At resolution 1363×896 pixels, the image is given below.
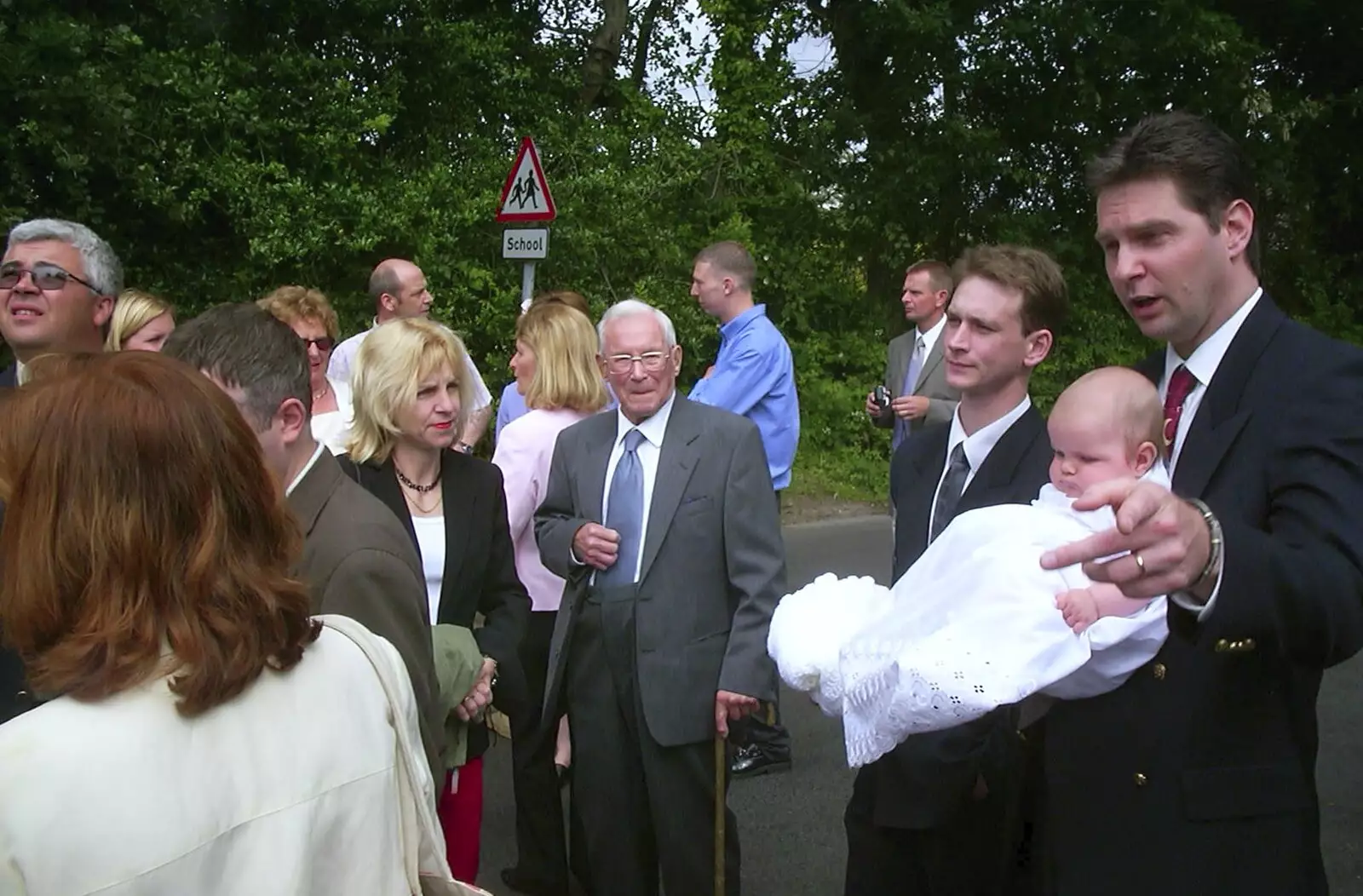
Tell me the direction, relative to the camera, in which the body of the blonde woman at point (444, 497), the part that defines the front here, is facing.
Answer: toward the camera

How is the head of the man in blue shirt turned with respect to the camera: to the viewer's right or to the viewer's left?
to the viewer's left

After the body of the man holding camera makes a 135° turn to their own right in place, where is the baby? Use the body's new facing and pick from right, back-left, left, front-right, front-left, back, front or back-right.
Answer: back

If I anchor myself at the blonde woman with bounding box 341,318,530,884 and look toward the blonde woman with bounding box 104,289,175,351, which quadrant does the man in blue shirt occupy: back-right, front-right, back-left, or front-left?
front-right

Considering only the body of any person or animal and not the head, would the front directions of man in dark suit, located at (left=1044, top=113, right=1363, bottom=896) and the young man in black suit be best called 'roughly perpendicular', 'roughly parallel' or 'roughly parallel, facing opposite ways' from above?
roughly parallel

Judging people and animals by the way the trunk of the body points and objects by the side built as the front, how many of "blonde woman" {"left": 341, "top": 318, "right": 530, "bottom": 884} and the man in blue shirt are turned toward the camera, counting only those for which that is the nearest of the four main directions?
1

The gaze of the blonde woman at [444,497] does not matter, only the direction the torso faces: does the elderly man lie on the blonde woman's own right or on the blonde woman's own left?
on the blonde woman's own left

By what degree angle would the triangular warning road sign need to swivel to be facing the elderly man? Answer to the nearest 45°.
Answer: approximately 45° to its left

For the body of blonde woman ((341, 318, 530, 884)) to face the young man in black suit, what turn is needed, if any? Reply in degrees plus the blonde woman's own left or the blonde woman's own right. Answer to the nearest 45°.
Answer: approximately 45° to the blonde woman's own left

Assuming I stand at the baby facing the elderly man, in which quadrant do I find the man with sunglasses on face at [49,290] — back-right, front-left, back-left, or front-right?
front-left

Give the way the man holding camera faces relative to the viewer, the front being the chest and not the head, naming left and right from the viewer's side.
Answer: facing the viewer and to the left of the viewer

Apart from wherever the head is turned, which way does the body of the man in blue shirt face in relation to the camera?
to the viewer's left

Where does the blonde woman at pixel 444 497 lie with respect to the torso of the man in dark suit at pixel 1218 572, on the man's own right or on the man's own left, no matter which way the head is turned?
on the man's own right
